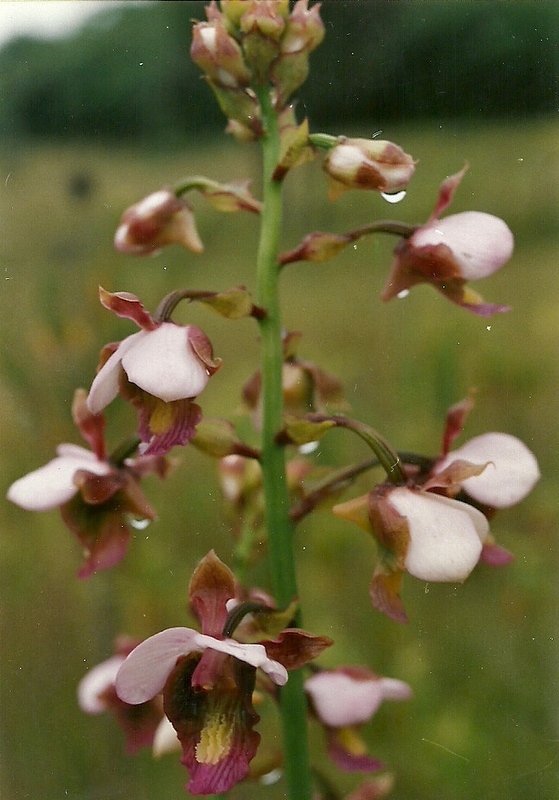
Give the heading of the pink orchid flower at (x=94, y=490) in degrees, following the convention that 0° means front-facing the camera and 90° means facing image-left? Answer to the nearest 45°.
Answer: approximately 90°

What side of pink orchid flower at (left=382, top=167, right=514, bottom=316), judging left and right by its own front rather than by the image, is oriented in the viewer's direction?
right

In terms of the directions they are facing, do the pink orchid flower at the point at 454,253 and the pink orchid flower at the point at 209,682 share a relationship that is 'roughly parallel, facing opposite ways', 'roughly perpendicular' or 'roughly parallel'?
roughly perpendicular

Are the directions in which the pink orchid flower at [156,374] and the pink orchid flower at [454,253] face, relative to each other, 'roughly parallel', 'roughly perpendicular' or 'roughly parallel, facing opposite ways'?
roughly perpendicular

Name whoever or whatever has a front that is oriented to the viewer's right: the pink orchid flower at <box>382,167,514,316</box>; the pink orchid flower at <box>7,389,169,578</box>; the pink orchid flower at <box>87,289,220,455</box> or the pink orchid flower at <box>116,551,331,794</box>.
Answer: the pink orchid flower at <box>382,167,514,316</box>

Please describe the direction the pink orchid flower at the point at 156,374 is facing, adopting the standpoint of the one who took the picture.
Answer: facing the viewer

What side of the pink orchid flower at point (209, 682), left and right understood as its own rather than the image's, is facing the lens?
front
